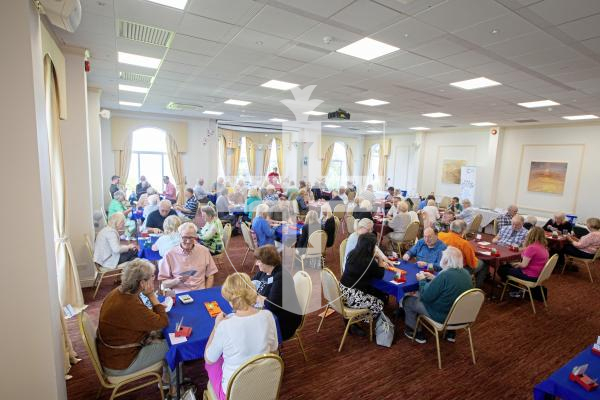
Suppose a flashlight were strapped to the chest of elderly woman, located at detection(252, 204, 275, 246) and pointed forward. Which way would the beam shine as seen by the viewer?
to the viewer's right

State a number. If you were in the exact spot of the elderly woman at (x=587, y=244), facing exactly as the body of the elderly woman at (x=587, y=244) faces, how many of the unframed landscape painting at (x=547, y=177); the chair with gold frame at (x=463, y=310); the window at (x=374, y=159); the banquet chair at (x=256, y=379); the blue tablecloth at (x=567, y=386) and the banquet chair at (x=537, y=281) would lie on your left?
4

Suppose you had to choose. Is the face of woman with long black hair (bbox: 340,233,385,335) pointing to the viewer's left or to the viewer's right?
to the viewer's right

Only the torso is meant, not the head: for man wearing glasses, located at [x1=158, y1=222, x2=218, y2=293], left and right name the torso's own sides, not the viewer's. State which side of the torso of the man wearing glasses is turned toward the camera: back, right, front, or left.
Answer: front

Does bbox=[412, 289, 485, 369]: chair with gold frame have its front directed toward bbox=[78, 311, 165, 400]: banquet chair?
no

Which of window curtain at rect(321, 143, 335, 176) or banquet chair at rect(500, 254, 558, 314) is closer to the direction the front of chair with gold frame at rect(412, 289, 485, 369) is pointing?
the window curtain

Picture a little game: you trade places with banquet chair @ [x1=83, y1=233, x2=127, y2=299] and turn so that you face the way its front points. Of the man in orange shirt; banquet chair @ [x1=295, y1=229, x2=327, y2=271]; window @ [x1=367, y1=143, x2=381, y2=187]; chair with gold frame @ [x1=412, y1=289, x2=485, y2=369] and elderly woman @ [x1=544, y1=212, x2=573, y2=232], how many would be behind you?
0

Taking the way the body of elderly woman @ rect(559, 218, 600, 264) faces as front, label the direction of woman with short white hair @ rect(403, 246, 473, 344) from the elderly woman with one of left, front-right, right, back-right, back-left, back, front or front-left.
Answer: left

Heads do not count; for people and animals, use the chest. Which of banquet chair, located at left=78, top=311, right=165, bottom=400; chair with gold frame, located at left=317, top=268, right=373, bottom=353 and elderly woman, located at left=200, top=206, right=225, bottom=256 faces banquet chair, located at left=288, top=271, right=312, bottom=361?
banquet chair, located at left=78, top=311, right=165, bottom=400

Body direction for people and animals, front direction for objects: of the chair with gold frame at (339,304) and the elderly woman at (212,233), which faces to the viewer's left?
the elderly woman

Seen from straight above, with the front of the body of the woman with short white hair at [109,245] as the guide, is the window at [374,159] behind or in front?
in front

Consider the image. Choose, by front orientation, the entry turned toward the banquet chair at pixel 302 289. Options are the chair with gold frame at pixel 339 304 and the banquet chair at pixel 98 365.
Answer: the banquet chair at pixel 98 365

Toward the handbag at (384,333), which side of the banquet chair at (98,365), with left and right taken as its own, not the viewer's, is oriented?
front

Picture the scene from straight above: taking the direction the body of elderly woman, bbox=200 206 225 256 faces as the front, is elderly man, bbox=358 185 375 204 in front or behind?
behind

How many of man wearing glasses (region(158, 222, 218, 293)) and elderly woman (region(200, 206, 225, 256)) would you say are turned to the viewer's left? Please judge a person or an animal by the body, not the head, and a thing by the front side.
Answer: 1

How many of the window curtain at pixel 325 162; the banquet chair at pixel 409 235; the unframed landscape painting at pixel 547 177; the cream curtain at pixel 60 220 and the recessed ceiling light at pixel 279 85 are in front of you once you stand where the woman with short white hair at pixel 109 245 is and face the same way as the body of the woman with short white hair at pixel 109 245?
4

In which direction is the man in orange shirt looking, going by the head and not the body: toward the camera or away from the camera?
away from the camera

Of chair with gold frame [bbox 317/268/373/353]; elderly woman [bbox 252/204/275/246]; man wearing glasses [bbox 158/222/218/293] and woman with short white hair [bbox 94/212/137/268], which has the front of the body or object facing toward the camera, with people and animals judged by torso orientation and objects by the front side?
the man wearing glasses

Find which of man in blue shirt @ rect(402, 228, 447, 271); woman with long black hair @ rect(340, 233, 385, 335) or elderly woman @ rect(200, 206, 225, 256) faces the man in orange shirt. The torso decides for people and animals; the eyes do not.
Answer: woman with long black hair @ rect(340, 233, 385, 335)

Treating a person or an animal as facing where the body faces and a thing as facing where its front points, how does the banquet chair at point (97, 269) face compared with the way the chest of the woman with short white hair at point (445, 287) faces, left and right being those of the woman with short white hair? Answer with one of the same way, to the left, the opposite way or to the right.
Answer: to the right

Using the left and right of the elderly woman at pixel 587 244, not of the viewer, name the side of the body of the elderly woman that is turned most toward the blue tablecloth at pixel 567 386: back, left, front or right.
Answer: left

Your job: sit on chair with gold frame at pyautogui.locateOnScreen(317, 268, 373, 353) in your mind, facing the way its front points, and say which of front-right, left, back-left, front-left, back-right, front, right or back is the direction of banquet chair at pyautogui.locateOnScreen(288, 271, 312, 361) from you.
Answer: back
